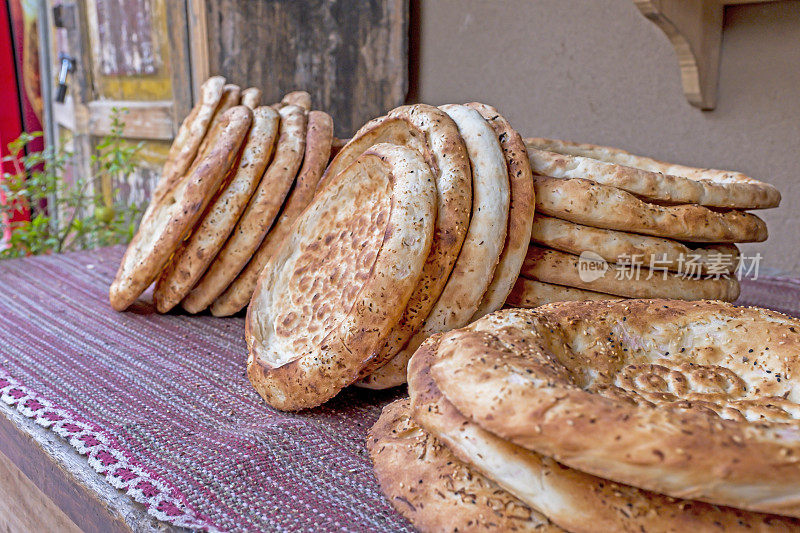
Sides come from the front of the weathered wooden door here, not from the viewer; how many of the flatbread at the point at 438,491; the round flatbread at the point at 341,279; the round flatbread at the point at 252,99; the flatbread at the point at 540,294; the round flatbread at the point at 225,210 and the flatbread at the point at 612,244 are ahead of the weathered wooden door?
6

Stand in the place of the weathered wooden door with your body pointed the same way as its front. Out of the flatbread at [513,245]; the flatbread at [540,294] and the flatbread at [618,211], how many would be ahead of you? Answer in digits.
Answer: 3

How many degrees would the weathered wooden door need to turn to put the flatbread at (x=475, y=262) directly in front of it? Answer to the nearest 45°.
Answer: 0° — it already faces it

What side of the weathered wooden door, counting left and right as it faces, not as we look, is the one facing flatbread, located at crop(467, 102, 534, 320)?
front

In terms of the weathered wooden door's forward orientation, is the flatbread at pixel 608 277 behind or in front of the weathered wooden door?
in front

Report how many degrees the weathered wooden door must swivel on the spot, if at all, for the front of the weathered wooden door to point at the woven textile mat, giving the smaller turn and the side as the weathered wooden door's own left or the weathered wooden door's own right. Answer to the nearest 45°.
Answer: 0° — it already faces it

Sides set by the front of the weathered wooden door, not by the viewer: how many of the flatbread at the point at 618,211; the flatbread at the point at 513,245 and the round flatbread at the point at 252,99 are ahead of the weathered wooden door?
3

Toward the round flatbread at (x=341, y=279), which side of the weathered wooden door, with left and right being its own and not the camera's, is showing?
front

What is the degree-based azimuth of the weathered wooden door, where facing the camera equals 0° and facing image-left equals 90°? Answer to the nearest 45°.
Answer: approximately 0°

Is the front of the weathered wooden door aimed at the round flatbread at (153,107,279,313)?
yes

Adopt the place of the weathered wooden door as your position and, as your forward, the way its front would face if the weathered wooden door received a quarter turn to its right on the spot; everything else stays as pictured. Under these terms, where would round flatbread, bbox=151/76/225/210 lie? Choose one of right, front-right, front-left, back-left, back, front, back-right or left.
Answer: left

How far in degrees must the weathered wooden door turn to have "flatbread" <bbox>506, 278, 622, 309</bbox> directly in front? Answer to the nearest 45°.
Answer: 0° — it already faces it

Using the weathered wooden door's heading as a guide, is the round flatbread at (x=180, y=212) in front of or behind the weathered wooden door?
in front

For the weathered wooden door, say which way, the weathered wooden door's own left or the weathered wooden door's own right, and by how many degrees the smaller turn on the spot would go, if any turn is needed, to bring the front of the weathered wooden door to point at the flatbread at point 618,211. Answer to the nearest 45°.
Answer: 0° — it already faces it

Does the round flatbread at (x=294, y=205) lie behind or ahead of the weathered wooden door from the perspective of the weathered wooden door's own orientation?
ahead
